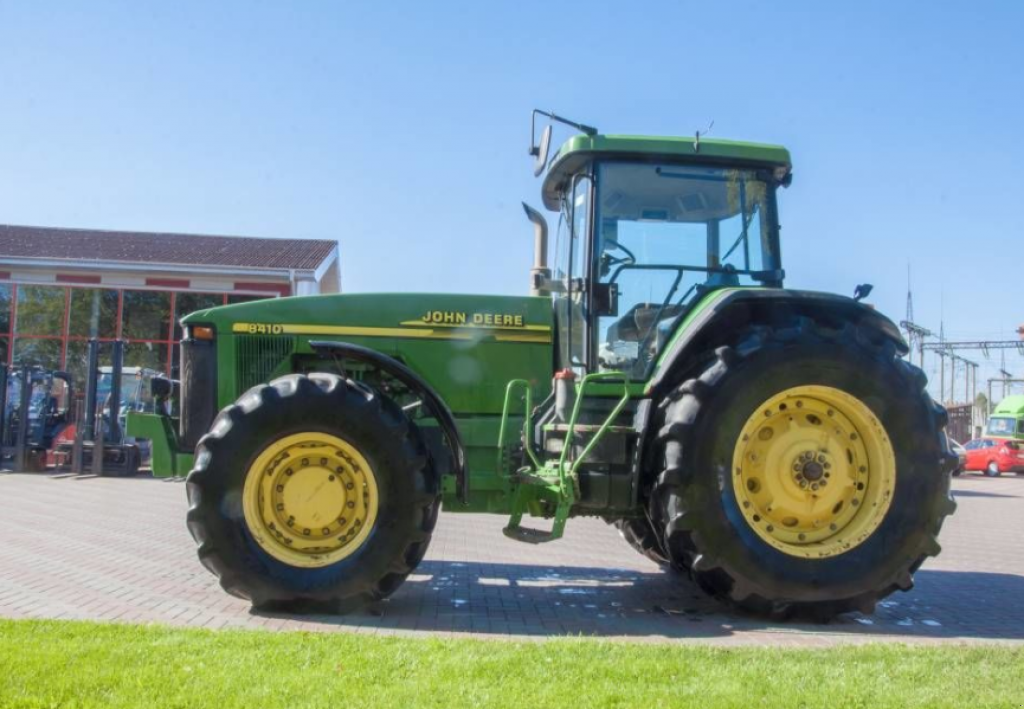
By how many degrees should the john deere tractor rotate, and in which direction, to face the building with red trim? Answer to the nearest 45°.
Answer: approximately 45° to its right

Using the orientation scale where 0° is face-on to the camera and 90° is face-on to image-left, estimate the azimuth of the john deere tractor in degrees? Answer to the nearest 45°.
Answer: approximately 90°

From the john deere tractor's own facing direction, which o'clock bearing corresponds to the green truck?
The green truck is roughly at 4 o'clock from the john deere tractor.

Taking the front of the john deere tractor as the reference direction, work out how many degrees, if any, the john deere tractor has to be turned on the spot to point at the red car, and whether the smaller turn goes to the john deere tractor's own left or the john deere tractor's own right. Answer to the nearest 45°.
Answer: approximately 135° to the john deere tractor's own right
